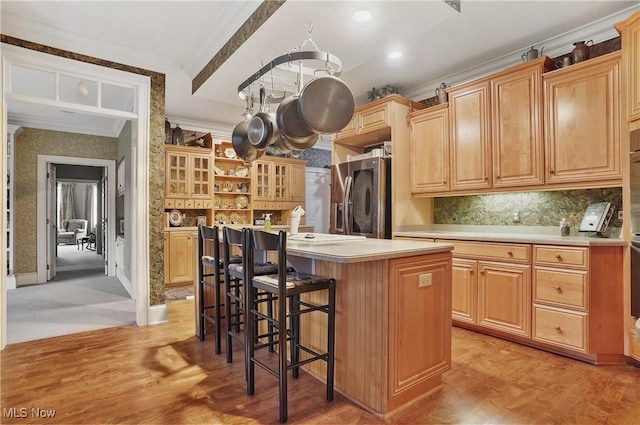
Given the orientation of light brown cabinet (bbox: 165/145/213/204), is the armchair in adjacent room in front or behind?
behind

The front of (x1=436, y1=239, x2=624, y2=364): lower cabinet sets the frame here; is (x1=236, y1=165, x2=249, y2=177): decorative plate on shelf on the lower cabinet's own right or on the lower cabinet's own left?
on the lower cabinet's own right

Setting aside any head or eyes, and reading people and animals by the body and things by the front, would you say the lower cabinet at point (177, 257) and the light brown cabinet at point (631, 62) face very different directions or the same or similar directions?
very different directions
